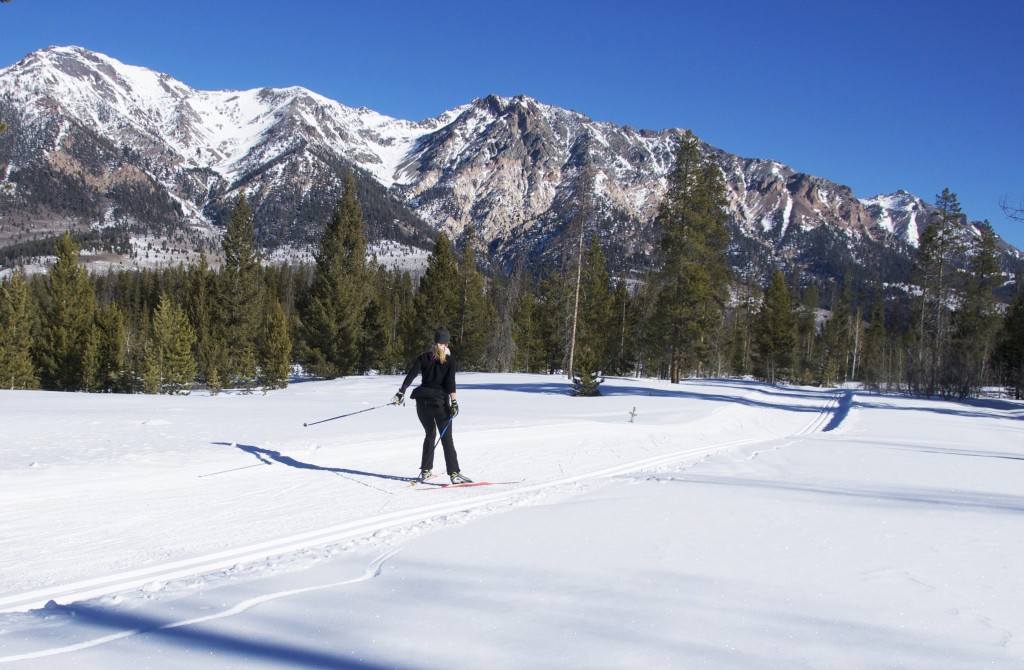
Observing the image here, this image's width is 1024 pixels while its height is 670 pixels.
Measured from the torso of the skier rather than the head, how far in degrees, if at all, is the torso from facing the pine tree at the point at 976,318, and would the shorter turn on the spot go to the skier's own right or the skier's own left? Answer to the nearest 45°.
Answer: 0° — they already face it

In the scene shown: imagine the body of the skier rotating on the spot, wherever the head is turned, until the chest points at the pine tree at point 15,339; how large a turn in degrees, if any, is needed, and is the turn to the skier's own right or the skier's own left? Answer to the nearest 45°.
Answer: approximately 90° to the skier's own left

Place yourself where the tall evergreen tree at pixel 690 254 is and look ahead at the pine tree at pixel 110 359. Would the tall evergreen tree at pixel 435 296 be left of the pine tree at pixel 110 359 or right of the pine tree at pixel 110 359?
right

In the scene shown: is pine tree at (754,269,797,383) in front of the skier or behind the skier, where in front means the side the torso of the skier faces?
in front

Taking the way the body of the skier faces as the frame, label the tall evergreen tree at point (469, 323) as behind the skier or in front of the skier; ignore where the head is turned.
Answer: in front

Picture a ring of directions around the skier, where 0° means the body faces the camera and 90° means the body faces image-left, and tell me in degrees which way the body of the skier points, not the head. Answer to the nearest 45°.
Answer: approximately 225°

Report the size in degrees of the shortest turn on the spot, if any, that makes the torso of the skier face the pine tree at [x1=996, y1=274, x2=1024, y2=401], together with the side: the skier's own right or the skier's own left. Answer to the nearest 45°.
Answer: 0° — they already face it

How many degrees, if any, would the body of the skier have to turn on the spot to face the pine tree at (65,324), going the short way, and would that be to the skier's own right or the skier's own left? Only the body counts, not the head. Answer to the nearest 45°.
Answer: approximately 90° to the skier's own left
